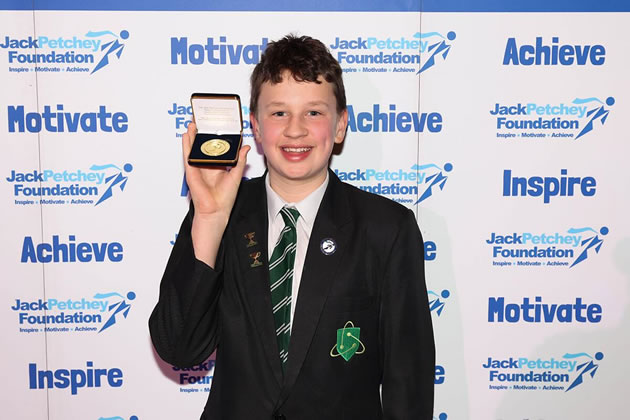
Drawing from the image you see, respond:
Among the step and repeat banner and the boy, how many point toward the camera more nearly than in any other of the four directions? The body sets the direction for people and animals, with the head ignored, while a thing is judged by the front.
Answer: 2

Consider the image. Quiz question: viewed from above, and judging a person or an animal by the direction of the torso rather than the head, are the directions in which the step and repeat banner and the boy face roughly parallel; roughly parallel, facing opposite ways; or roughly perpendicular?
roughly parallel

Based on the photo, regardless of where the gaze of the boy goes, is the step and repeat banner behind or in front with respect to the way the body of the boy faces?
behind

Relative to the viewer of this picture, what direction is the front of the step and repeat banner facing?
facing the viewer

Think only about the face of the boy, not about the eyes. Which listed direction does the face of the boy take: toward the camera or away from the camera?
toward the camera
